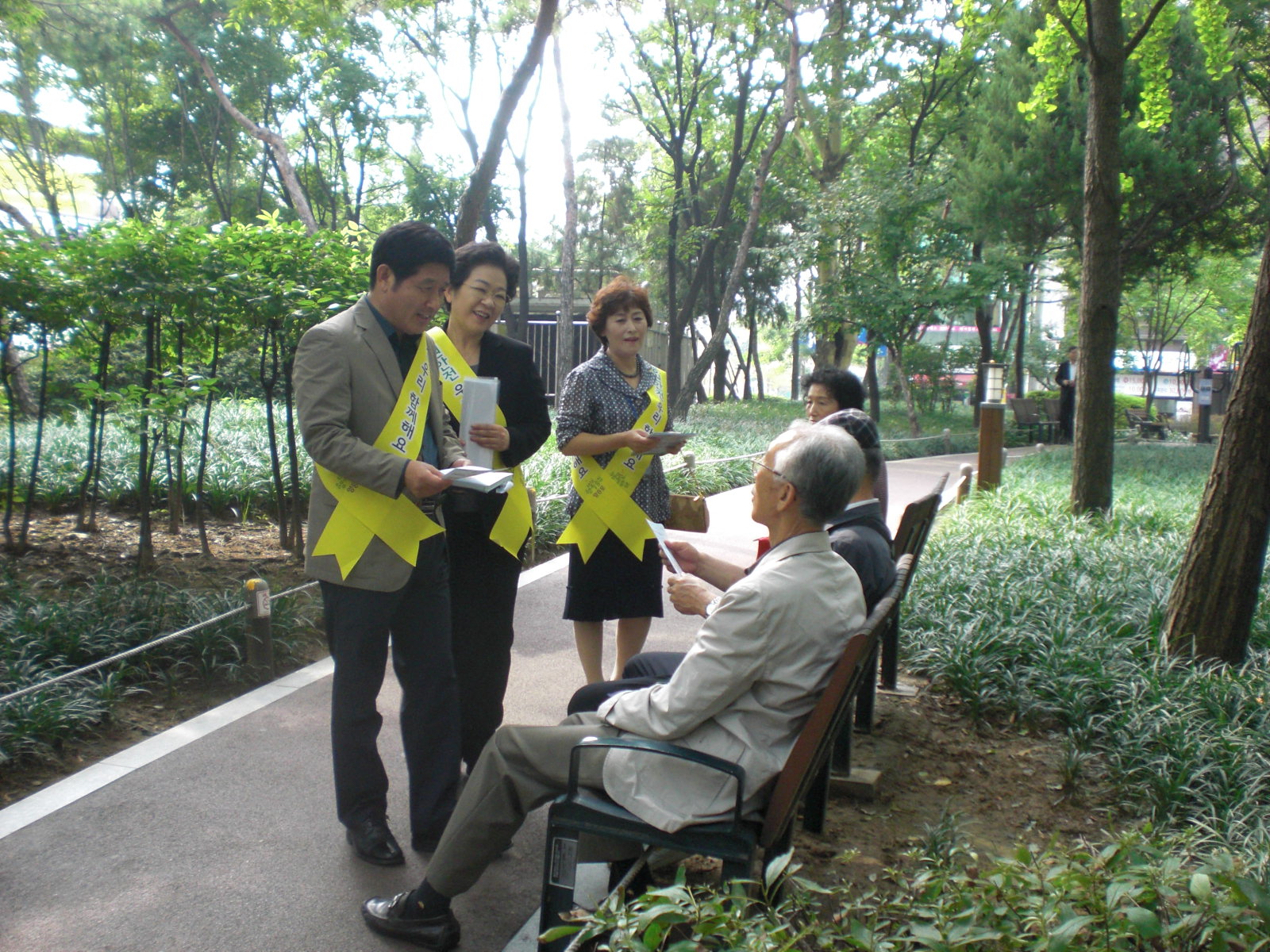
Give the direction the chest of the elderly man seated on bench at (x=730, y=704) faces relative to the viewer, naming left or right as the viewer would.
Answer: facing to the left of the viewer

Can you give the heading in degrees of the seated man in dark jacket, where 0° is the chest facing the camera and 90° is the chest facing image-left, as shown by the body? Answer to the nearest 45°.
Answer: approximately 90°

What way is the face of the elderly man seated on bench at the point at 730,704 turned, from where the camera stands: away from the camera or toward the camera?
away from the camera

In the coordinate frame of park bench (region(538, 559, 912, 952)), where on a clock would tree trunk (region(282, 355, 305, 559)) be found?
The tree trunk is roughly at 2 o'clock from the park bench.

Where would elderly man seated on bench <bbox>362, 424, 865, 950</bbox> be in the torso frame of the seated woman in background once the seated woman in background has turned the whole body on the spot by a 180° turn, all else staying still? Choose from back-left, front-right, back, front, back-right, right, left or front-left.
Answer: back-right

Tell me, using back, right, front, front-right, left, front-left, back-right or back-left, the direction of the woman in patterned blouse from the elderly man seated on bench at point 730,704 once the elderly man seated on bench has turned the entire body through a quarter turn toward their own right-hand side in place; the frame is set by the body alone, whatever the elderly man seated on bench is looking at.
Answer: front

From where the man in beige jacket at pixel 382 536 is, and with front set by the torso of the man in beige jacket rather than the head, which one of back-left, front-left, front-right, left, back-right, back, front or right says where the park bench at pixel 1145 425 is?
left

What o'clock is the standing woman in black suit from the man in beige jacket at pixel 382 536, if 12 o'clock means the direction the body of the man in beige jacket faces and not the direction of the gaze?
The standing woman in black suit is roughly at 9 o'clock from the man in beige jacket.

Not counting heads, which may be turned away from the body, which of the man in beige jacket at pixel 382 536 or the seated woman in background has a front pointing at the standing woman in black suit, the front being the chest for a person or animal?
the seated woman in background

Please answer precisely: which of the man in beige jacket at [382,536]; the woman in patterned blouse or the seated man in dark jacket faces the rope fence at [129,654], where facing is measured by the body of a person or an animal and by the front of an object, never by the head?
the seated man in dark jacket

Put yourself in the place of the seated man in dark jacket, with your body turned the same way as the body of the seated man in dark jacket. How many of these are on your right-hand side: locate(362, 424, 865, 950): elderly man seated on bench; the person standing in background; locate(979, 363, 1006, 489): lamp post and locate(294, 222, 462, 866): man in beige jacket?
2

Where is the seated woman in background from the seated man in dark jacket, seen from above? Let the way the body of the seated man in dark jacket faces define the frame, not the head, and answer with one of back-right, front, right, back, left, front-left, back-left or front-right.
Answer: right

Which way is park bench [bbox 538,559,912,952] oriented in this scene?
to the viewer's left

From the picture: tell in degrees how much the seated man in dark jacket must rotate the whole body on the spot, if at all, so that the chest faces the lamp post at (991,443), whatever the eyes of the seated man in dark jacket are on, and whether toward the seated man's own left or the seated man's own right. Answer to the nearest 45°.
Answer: approximately 90° to the seated man's own right

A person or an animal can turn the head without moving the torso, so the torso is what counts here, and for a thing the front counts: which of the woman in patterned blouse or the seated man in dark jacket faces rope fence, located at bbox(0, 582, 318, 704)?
the seated man in dark jacket

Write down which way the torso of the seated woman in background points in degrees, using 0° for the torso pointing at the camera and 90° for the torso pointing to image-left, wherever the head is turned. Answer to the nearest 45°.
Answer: approximately 45°

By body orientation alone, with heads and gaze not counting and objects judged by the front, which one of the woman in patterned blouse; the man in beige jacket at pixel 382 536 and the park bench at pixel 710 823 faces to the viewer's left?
the park bench

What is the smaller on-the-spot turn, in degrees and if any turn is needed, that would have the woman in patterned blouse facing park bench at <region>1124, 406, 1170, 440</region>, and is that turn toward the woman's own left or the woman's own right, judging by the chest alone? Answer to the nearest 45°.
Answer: approximately 90° to the woman's own left
